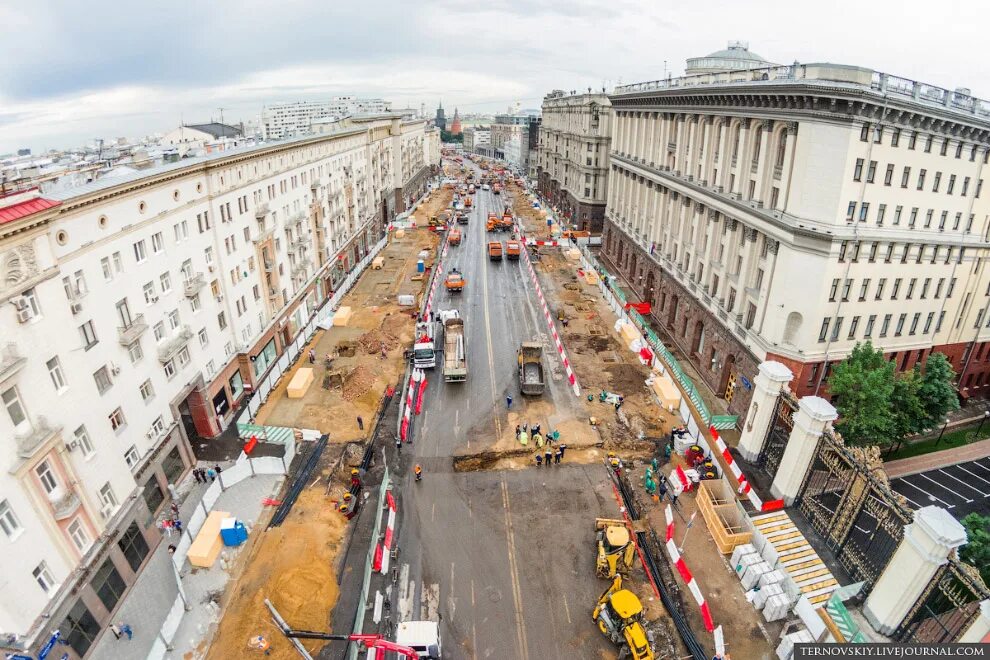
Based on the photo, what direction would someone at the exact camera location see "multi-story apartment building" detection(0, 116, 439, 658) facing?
facing the viewer and to the right of the viewer

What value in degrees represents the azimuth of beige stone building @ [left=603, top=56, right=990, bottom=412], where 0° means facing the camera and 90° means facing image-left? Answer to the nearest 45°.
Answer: approximately 45°

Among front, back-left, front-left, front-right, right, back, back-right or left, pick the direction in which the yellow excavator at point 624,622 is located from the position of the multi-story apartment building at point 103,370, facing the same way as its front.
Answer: front

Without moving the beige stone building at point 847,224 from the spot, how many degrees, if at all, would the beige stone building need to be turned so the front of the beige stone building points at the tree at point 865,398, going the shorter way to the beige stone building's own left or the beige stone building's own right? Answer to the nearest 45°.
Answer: approximately 45° to the beige stone building's own left

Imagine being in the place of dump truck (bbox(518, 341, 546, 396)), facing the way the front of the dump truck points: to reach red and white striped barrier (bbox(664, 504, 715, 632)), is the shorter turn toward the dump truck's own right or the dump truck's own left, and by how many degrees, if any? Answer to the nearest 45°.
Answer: approximately 180°

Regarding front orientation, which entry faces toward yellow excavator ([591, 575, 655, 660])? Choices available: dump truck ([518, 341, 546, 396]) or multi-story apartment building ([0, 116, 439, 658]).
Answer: the multi-story apartment building

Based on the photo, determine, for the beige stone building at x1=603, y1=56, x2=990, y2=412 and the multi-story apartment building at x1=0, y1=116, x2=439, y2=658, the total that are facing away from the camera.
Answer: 0

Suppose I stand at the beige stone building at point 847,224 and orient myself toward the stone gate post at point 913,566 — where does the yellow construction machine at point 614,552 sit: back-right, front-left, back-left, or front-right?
front-right

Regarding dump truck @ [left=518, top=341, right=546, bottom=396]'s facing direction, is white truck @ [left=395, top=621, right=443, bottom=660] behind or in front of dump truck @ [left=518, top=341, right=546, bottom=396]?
behind

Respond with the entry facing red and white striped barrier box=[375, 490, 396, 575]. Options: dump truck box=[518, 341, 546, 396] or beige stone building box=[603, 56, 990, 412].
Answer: the beige stone building

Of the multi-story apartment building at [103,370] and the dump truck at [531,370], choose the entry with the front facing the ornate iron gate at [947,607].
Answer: the multi-story apartment building

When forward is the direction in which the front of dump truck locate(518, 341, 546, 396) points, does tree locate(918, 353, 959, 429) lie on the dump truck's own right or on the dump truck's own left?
on the dump truck's own right

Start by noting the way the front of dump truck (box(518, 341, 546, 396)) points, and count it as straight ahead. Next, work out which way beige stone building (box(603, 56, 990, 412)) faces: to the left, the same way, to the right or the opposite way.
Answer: to the left

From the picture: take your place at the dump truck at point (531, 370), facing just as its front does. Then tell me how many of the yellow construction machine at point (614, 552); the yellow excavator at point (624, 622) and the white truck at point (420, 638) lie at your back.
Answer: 3

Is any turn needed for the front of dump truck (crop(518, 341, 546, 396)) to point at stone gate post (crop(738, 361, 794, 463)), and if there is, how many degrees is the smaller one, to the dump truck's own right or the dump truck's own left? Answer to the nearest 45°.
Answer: approximately 135° to the dump truck's own right

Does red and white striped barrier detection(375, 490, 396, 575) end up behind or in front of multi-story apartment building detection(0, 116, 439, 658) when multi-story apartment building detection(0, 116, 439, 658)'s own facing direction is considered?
in front

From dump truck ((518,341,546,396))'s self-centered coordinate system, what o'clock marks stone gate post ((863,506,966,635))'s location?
The stone gate post is roughly at 5 o'clock from the dump truck.

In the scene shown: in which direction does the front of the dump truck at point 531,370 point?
away from the camera

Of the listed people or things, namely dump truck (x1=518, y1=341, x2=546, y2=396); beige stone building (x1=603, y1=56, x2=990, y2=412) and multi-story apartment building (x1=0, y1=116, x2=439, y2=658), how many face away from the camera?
1

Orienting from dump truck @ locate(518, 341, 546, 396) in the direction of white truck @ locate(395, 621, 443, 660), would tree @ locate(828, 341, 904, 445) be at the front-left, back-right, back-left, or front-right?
front-left
